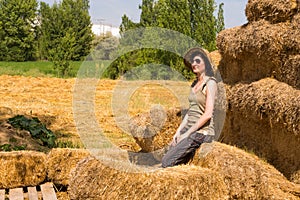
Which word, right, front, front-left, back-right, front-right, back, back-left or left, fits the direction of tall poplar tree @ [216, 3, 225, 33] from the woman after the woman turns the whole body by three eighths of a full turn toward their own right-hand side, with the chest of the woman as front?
front

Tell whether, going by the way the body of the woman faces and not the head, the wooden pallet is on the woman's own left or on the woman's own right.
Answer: on the woman's own right

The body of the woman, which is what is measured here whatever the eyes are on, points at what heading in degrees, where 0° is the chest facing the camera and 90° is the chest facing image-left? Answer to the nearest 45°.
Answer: approximately 45°

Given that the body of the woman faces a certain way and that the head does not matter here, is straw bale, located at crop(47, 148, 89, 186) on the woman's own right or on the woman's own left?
on the woman's own right

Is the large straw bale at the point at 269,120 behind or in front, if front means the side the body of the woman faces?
behind

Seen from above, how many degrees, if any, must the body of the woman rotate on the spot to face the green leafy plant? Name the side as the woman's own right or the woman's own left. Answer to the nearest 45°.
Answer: approximately 90° to the woman's own right

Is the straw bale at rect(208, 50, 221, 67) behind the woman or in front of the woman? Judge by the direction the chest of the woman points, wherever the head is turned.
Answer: behind
